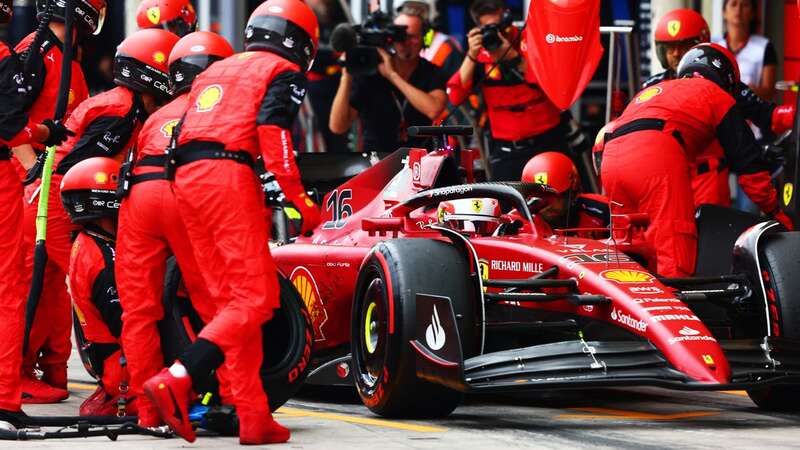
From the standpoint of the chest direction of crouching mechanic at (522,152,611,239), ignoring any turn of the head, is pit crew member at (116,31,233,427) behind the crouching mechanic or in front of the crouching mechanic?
in front

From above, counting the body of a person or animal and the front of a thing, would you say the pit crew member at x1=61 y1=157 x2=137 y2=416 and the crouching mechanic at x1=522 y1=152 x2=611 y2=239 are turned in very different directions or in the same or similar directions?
very different directions

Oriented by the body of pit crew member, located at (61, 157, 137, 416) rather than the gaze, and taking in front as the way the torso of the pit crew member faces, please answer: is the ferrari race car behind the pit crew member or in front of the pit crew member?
in front

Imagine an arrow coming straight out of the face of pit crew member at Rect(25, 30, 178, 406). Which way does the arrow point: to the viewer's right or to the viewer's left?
to the viewer's right

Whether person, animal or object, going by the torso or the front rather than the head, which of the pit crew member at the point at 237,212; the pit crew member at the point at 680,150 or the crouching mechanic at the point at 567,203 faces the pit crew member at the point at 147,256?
the crouching mechanic

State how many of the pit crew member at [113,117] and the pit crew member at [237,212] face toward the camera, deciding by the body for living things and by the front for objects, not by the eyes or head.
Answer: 0

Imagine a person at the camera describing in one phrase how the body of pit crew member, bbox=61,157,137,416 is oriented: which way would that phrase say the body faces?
to the viewer's right

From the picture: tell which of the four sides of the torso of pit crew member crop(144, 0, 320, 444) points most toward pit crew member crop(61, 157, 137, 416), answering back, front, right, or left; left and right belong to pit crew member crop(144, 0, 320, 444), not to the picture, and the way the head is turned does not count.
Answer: left

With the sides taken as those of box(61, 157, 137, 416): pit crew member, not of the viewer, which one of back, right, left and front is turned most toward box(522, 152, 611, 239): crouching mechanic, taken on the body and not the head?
front

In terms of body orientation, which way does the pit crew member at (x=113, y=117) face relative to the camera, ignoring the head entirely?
to the viewer's right

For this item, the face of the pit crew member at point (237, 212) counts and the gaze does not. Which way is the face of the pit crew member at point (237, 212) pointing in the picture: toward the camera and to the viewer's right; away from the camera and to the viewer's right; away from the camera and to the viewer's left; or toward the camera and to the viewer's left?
away from the camera and to the viewer's right
